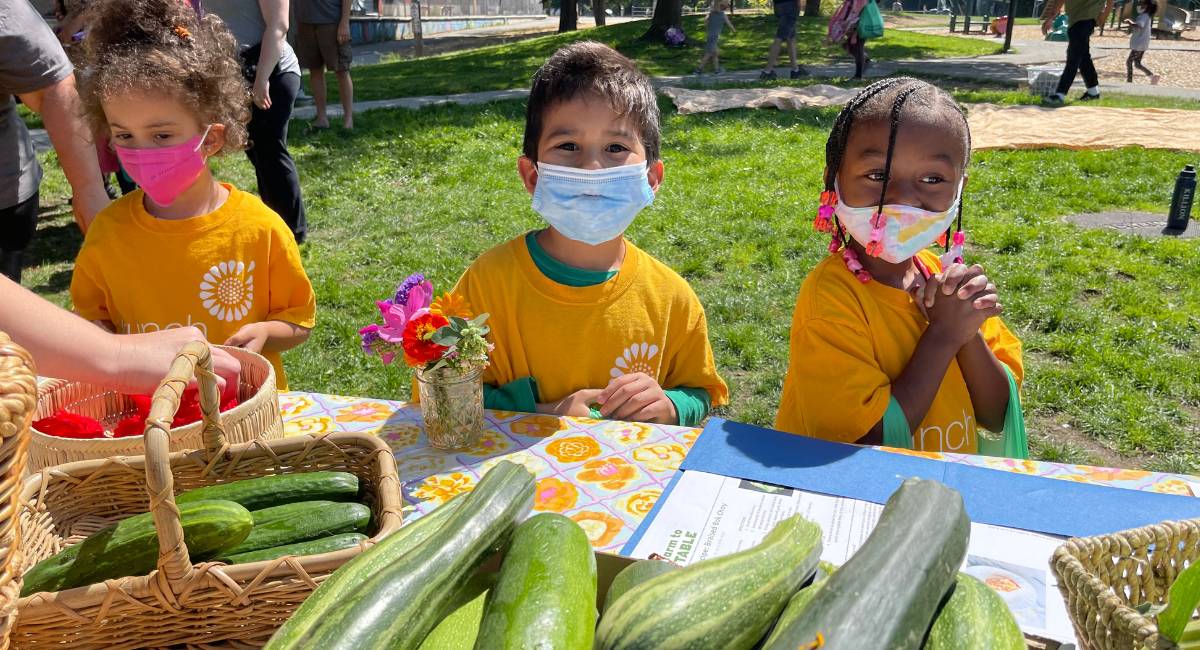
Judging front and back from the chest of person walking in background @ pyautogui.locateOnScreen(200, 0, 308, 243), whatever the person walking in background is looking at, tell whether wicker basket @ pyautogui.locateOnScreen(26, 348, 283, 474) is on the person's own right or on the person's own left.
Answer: on the person's own left

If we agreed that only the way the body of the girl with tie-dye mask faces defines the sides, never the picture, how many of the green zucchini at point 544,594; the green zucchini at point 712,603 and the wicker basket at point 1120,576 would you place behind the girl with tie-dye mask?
0

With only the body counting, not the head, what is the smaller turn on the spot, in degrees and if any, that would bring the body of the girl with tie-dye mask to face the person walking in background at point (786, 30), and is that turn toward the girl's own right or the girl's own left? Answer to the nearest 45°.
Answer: approximately 135° to the girl's own left

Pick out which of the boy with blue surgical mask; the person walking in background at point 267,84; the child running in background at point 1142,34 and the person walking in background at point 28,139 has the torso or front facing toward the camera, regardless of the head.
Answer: the boy with blue surgical mask

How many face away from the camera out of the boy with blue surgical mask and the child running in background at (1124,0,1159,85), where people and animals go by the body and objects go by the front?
0

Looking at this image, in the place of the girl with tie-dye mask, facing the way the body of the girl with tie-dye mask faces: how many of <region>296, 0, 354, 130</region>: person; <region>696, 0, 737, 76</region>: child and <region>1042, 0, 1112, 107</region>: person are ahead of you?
0

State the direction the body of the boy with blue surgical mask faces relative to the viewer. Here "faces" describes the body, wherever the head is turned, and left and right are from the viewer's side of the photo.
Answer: facing the viewer

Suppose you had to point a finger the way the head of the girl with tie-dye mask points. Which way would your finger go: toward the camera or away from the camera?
toward the camera

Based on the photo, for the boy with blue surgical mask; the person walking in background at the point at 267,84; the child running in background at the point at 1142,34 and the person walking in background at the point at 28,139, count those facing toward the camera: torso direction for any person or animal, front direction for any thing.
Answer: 1

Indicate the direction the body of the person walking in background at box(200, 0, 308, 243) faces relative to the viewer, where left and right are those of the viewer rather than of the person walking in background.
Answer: facing to the left of the viewer

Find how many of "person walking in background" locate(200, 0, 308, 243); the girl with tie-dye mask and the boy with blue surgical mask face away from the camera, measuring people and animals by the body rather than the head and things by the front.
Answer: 0

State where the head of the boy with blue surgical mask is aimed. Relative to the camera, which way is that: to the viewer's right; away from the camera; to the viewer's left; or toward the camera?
toward the camera

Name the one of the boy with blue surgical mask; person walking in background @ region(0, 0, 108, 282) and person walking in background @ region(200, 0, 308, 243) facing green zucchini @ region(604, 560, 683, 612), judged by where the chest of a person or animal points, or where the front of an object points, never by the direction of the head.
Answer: the boy with blue surgical mask

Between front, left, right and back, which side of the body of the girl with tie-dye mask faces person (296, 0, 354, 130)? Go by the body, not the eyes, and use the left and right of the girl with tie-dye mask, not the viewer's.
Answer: back
